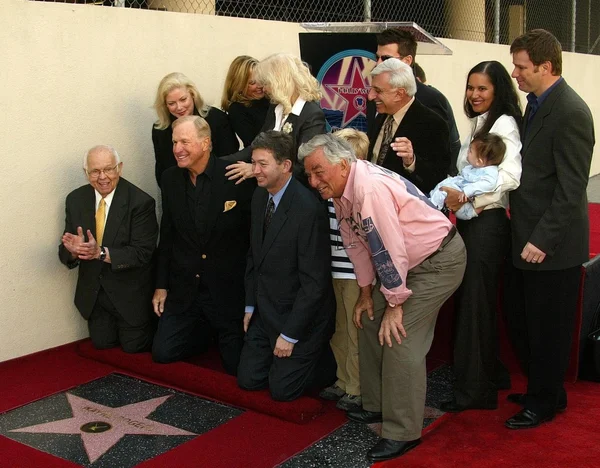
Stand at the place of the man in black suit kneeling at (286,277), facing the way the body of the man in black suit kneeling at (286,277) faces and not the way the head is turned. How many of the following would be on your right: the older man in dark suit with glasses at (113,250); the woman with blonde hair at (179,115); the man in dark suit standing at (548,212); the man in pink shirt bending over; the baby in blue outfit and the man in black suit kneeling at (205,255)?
3

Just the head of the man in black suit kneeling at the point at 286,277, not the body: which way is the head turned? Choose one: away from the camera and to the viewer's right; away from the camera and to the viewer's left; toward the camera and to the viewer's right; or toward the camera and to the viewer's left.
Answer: toward the camera and to the viewer's left

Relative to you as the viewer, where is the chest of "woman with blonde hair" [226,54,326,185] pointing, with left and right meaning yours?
facing the viewer and to the left of the viewer

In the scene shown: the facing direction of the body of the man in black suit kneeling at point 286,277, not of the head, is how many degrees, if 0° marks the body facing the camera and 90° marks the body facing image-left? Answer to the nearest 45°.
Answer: approximately 45°

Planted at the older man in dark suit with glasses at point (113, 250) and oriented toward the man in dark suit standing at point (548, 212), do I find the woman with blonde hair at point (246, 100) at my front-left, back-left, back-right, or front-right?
front-left

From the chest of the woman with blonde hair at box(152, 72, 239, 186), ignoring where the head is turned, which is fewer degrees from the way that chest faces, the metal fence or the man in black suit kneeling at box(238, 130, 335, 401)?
the man in black suit kneeling

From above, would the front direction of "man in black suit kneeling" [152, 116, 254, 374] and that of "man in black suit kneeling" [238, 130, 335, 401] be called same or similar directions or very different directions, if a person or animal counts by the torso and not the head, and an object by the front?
same or similar directions

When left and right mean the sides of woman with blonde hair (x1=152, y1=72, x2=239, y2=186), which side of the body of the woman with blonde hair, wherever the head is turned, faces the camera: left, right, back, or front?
front

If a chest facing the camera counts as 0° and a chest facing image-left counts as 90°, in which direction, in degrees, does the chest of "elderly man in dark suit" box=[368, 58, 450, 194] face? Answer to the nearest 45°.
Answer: approximately 45°

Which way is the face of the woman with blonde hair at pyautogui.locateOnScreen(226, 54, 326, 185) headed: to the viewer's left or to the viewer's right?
to the viewer's left

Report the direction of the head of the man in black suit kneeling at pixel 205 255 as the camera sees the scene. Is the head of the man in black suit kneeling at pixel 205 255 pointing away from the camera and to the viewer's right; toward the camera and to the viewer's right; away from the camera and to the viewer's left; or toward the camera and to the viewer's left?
toward the camera and to the viewer's left

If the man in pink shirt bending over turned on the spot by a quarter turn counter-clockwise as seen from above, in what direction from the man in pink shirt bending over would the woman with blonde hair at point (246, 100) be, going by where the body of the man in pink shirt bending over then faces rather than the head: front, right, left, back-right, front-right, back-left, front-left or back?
back

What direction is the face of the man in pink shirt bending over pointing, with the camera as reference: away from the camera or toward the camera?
toward the camera
